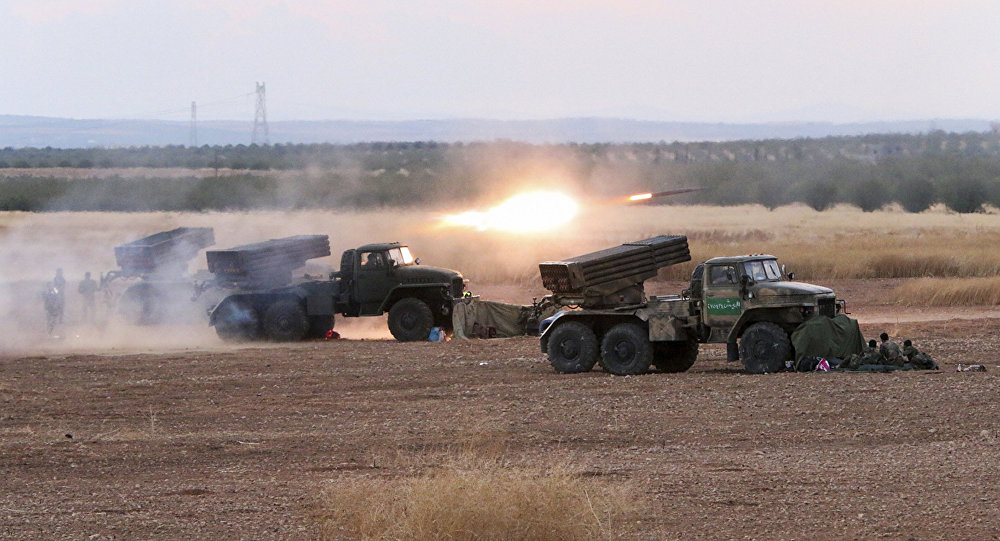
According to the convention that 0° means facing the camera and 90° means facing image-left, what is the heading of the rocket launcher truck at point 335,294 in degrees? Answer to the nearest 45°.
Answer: approximately 270°

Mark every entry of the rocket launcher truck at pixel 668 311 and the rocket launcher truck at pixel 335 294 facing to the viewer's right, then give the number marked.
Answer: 2

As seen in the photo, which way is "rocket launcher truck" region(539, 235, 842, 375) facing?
to the viewer's right

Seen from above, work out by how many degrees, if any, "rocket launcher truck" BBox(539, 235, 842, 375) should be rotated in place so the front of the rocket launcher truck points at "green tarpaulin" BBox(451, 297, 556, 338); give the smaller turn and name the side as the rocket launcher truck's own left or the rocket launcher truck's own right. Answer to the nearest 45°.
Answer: approximately 135° to the rocket launcher truck's own left

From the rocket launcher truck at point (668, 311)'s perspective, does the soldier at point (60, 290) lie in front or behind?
behind

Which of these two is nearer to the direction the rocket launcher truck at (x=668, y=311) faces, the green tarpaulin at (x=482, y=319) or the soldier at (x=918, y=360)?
the soldier

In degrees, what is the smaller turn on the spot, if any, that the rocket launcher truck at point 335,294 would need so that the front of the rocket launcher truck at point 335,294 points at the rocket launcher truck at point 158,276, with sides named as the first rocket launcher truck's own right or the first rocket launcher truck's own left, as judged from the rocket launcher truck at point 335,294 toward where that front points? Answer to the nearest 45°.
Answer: approximately 135° to the first rocket launcher truck's own left
